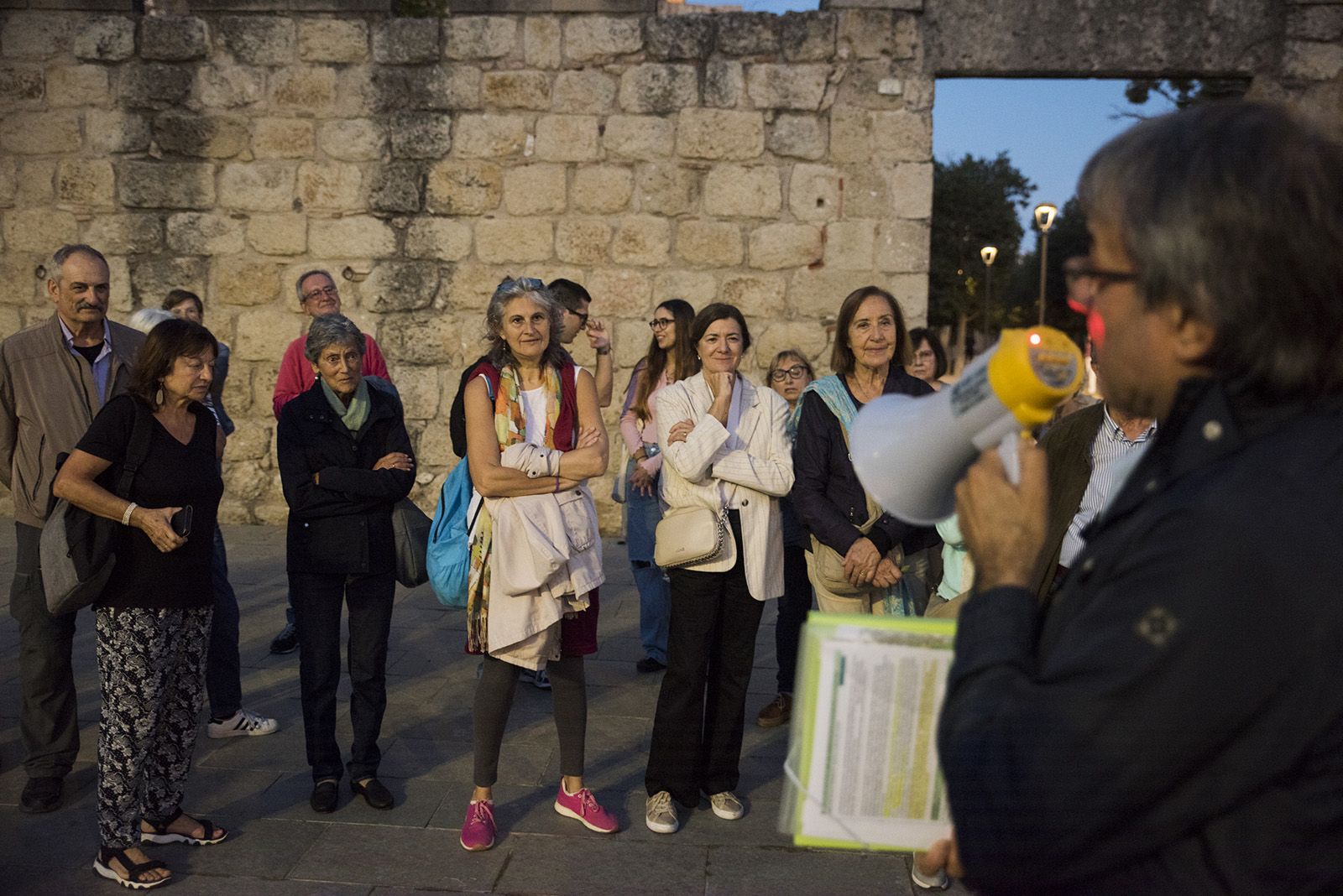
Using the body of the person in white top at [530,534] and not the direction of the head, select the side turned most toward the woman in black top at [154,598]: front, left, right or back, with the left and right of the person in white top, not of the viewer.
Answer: right

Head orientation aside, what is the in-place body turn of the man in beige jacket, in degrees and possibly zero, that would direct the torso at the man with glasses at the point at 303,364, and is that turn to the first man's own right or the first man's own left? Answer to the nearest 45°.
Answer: approximately 90° to the first man's own left

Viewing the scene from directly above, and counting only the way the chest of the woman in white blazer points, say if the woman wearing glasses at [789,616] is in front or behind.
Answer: behind

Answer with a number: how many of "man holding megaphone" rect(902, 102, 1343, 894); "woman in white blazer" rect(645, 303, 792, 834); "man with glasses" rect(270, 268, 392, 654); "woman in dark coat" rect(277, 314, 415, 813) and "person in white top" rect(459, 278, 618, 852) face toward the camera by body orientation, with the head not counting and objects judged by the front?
4

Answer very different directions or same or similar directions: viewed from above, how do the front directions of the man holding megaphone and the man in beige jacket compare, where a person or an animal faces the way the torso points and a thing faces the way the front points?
very different directions

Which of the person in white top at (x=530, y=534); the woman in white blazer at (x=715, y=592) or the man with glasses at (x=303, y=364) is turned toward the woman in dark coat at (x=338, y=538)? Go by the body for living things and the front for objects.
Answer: the man with glasses

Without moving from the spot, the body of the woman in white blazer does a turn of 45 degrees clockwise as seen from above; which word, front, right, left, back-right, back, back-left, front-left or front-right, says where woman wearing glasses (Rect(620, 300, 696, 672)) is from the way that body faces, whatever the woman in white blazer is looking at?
back-right

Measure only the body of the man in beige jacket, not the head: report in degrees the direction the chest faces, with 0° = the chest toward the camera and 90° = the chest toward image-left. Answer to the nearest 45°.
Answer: approximately 315°

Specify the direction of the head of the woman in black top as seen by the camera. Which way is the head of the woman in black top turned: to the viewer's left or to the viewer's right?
to the viewer's right

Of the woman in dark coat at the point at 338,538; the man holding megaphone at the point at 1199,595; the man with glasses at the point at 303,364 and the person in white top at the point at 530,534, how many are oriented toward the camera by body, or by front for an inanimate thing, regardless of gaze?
3

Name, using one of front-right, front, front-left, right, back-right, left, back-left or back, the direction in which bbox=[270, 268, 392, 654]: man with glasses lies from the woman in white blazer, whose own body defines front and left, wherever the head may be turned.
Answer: back-right
